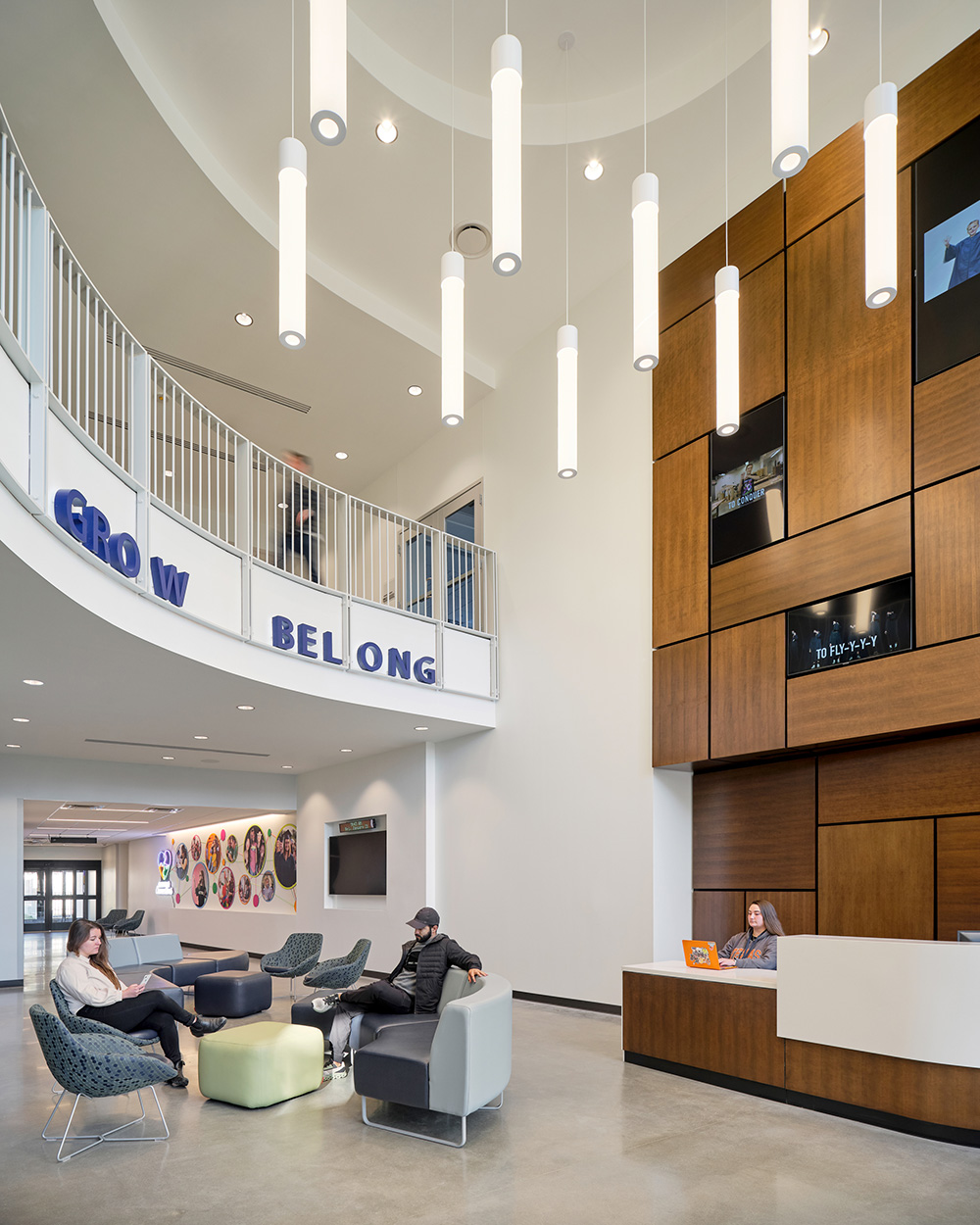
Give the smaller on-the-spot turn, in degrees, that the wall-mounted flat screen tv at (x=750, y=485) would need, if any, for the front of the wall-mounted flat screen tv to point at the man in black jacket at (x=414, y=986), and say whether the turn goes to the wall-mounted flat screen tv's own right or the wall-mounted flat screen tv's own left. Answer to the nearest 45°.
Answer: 0° — it already faces them

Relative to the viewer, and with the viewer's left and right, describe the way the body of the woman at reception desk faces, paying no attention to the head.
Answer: facing the viewer and to the left of the viewer

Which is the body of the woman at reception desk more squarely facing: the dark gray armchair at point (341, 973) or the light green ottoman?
the light green ottoman

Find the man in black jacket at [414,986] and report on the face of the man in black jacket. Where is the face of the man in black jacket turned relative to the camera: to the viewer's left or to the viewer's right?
to the viewer's left

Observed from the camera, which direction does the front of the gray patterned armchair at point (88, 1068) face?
facing away from the viewer and to the right of the viewer

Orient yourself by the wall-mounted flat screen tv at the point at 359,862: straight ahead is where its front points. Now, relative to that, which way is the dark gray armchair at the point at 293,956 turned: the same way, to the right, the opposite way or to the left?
the same way

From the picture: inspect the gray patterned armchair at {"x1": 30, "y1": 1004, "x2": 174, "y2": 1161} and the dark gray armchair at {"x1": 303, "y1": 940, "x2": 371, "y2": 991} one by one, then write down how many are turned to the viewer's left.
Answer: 1

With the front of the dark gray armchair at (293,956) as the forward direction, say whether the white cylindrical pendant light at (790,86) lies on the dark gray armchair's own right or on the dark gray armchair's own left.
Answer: on the dark gray armchair's own left

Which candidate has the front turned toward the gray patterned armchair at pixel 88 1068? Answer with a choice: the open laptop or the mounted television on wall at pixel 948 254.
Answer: the mounted television on wall

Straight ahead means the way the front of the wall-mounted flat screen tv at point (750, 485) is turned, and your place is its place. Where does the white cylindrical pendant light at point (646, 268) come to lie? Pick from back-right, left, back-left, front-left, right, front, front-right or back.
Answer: front-left

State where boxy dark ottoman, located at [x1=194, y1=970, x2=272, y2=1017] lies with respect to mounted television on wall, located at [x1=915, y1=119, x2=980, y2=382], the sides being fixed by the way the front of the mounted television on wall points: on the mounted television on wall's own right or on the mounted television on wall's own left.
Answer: on the mounted television on wall's own right

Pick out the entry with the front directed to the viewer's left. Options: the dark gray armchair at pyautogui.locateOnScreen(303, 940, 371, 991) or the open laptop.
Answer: the dark gray armchair
